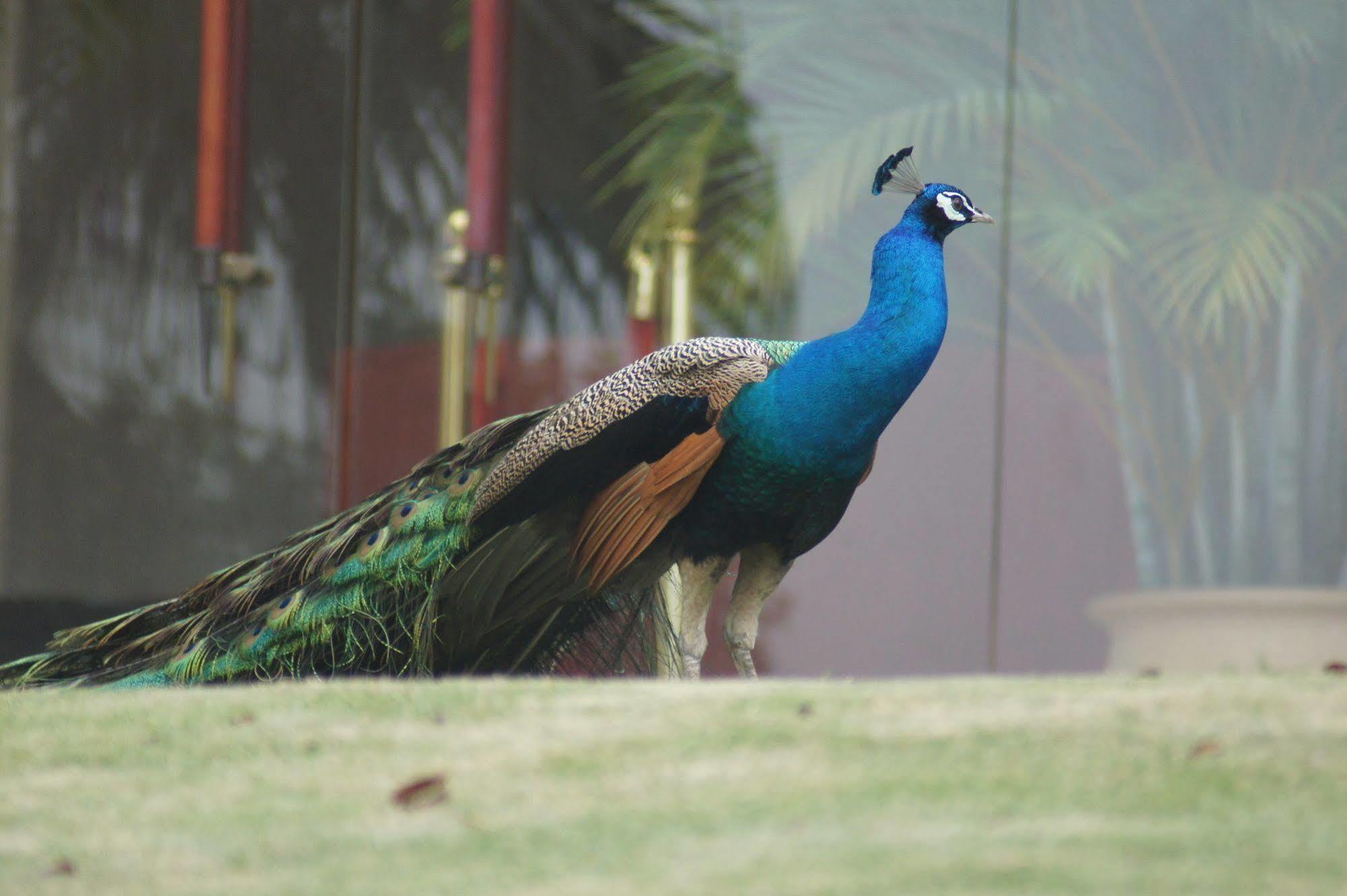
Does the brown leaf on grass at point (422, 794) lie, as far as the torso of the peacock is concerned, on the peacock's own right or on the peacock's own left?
on the peacock's own right

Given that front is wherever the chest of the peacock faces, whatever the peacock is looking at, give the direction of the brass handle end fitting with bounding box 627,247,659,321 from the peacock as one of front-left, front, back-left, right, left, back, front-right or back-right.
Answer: left

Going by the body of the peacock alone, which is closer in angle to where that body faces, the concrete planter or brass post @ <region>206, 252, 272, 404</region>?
the concrete planter

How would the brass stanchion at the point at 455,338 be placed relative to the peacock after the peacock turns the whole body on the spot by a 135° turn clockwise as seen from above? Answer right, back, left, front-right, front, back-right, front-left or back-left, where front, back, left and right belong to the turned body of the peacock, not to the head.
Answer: back-right

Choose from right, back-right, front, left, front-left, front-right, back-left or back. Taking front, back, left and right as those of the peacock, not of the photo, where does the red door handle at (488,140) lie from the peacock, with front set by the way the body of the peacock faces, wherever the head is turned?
left

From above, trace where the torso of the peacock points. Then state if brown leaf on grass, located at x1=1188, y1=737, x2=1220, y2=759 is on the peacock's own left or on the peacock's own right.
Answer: on the peacock's own right

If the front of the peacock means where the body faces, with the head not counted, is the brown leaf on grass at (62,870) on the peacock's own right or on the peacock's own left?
on the peacock's own right

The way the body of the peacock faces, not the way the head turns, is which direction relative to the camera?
to the viewer's right

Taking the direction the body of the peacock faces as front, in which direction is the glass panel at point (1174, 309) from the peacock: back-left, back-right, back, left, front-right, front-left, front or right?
front-left

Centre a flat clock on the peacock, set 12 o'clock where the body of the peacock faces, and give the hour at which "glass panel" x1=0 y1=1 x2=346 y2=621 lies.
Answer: The glass panel is roughly at 8 o'clock from the peacock.
